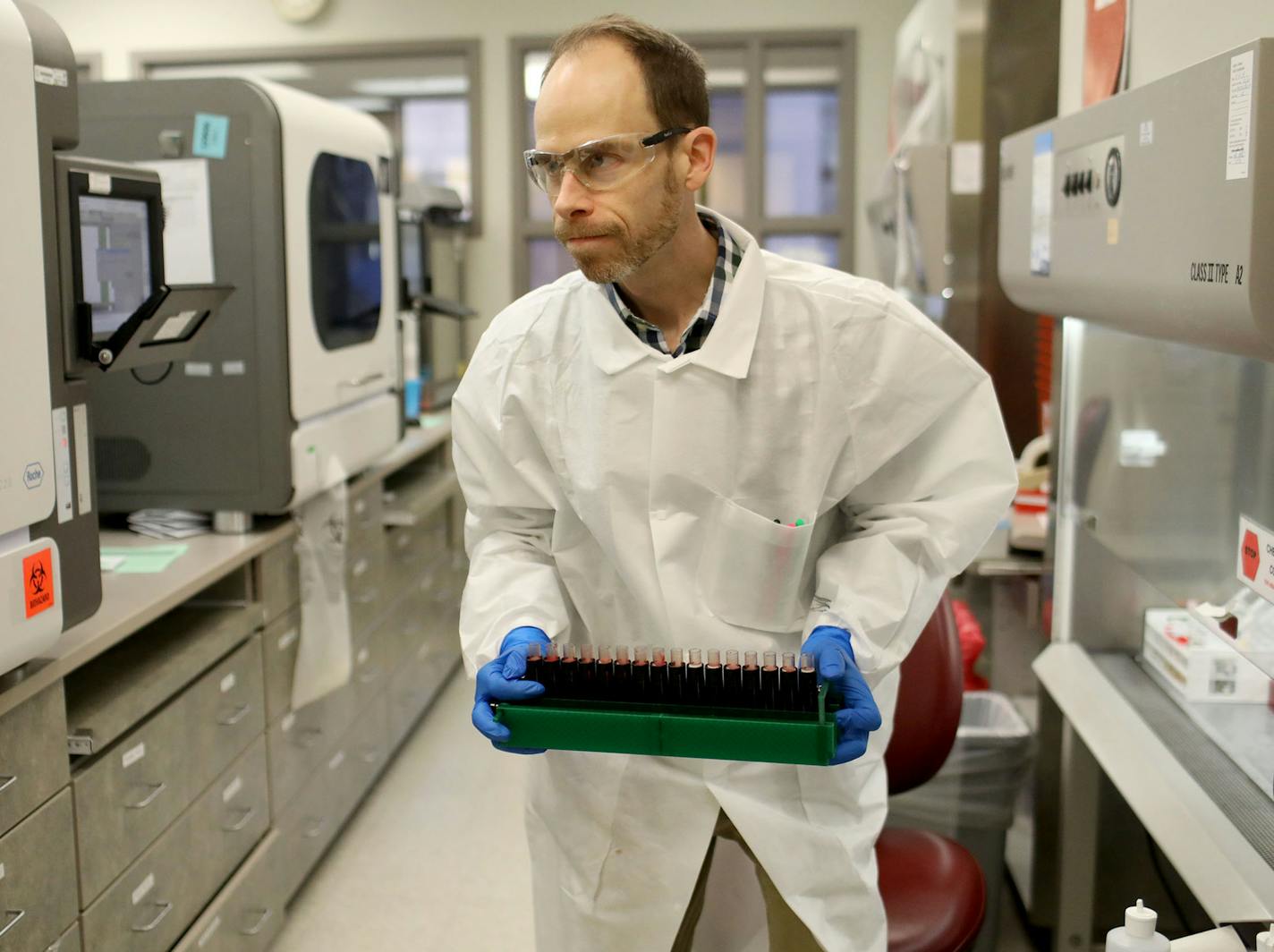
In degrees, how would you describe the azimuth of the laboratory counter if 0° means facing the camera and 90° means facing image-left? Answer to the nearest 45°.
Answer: approximately 315°

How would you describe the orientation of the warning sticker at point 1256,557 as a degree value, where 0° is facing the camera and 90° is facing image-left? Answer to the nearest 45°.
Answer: approximately 45°

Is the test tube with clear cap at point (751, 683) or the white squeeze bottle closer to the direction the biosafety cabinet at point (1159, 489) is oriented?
the test tube with clear cap

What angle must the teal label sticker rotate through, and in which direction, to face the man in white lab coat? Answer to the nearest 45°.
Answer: approximately 45° to its left

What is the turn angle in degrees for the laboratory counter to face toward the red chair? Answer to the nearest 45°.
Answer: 0° — it already faces it

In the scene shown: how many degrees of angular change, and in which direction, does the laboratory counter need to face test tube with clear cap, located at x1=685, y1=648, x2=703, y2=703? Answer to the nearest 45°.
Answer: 0° — it already faces it

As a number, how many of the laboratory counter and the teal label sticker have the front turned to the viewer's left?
0

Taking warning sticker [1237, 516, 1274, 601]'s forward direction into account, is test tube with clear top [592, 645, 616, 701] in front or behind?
in front
